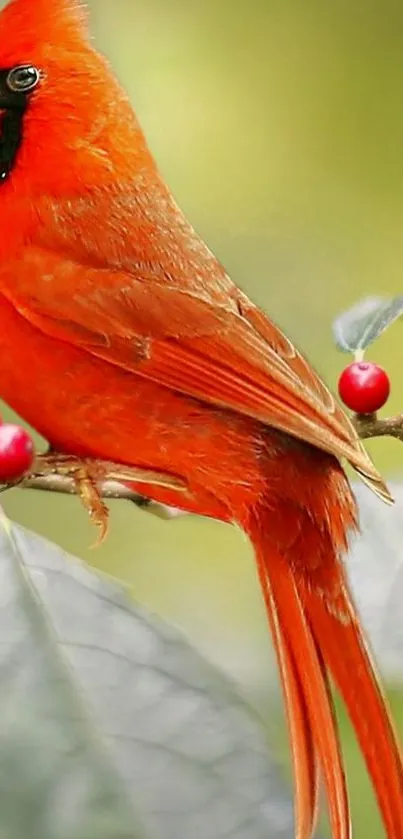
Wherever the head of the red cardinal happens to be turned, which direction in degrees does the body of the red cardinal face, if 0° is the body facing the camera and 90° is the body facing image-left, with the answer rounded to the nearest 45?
approximately 90°
